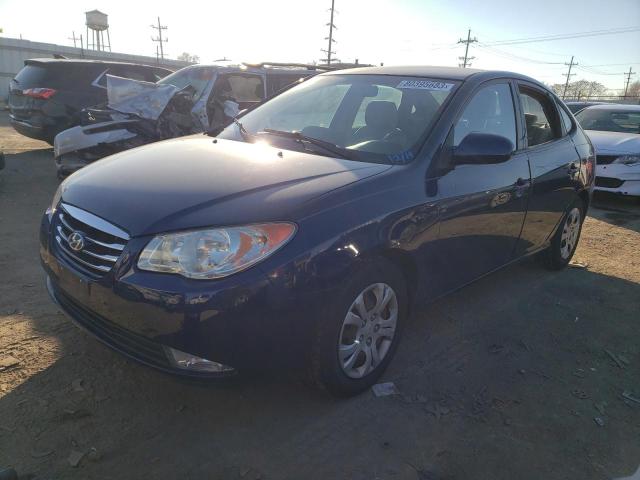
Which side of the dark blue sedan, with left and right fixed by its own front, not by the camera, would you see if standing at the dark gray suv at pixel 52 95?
right

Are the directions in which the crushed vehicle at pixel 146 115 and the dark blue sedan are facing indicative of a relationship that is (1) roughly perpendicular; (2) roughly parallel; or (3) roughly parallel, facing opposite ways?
roughly parallel

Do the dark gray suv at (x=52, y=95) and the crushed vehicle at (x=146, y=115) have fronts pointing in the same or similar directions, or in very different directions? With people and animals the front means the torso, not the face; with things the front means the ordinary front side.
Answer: very different directions

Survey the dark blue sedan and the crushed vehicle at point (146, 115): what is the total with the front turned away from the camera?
0

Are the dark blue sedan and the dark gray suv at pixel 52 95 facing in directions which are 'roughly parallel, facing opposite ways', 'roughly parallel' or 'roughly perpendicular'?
roughly parallel, facing opposite ways

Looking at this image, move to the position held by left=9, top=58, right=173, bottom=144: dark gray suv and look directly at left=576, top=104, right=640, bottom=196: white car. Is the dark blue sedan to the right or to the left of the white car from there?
right

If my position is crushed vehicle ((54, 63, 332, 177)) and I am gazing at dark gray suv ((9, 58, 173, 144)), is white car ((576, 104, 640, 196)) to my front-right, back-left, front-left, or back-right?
back-right

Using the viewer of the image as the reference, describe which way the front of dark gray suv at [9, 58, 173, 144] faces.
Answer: facing away from the viewer and to the right of the viewer

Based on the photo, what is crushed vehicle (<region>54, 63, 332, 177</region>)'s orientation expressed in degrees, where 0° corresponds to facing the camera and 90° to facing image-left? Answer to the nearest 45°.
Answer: approximately 45°

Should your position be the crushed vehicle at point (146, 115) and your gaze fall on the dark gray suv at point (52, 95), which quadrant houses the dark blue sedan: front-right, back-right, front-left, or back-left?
back-left

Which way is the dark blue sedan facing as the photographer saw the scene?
facing the viewer and to the left of the viewer

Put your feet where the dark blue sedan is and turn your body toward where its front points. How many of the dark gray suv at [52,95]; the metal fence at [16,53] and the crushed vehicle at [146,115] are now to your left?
0

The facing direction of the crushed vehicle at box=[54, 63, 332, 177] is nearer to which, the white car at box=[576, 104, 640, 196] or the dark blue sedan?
the dark blue sedan

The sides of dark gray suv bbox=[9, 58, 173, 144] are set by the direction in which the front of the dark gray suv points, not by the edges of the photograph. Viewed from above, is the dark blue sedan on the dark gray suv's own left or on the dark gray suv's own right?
on the dark gray suv's own right

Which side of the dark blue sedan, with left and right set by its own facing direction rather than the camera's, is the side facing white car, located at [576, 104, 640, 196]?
back

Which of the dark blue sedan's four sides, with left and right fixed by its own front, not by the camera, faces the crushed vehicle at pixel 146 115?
right

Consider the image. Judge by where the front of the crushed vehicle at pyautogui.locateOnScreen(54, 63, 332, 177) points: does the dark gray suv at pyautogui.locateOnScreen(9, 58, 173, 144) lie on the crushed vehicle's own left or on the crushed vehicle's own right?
on the crushed vehicle's own right

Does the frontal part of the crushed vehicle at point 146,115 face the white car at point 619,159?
no
